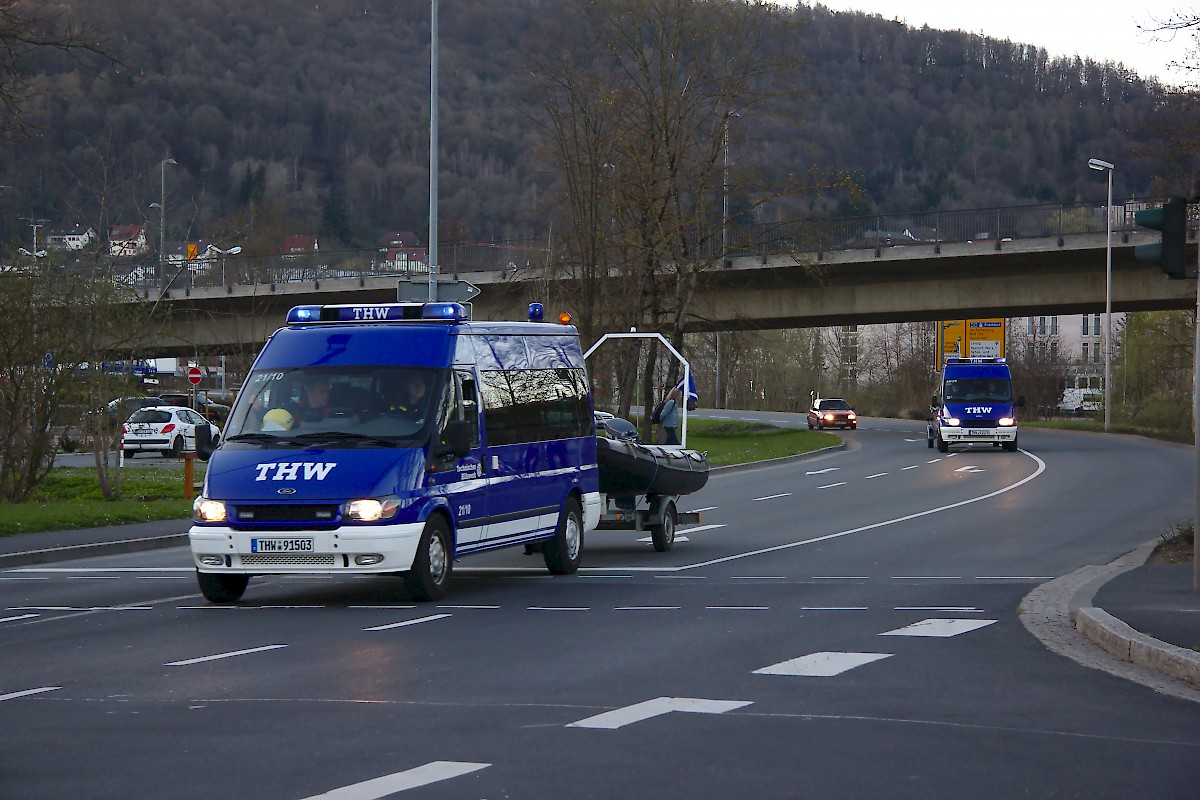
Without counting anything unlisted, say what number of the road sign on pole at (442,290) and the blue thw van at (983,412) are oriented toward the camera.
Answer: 1

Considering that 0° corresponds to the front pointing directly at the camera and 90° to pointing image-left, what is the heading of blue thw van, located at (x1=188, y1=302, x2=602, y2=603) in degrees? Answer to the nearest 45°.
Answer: approximately 45°

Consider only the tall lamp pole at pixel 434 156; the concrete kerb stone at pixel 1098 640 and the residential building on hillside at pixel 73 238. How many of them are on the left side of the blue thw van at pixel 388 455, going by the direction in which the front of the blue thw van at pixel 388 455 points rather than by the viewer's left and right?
1

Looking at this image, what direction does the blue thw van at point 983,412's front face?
toward the camera

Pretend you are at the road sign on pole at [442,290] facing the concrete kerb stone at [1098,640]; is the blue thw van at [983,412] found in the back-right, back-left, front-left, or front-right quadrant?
back-left

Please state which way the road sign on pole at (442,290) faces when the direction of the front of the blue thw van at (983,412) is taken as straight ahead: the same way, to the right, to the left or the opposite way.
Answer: the opposite way

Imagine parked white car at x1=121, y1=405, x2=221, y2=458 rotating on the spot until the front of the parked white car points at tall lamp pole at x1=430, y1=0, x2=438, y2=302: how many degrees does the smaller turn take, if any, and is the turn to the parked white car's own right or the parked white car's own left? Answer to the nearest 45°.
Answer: approximately 135° to the parked white car's own right

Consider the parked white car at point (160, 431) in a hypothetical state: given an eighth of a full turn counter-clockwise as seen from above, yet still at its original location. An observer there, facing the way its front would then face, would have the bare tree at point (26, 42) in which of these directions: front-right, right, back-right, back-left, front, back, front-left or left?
back

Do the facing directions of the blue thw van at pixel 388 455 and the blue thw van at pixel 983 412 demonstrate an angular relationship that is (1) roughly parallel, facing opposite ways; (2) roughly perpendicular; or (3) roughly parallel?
roughly parallel

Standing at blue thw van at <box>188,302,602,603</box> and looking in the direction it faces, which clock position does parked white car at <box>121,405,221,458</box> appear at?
The parked white car is roughly at 4 o'clock from the blue thw van.

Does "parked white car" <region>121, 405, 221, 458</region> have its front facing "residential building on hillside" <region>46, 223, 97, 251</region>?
no

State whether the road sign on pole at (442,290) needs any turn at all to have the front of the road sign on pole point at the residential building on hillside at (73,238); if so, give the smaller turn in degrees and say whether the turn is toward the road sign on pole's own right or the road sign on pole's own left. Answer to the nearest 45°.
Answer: approximately 45° to the road sign on pole's own left

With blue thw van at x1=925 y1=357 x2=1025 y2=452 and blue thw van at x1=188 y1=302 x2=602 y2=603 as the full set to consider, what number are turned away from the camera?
0

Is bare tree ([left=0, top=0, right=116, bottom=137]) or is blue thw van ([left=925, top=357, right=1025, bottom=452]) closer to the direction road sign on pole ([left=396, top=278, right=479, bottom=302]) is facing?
the blue thw van

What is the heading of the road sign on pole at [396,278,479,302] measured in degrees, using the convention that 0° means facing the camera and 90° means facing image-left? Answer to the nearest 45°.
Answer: approximately 180°

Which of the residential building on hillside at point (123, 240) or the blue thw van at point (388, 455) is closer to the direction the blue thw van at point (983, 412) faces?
the blue thw van

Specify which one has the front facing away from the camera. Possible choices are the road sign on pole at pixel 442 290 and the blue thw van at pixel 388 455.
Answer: the road sign on pole
